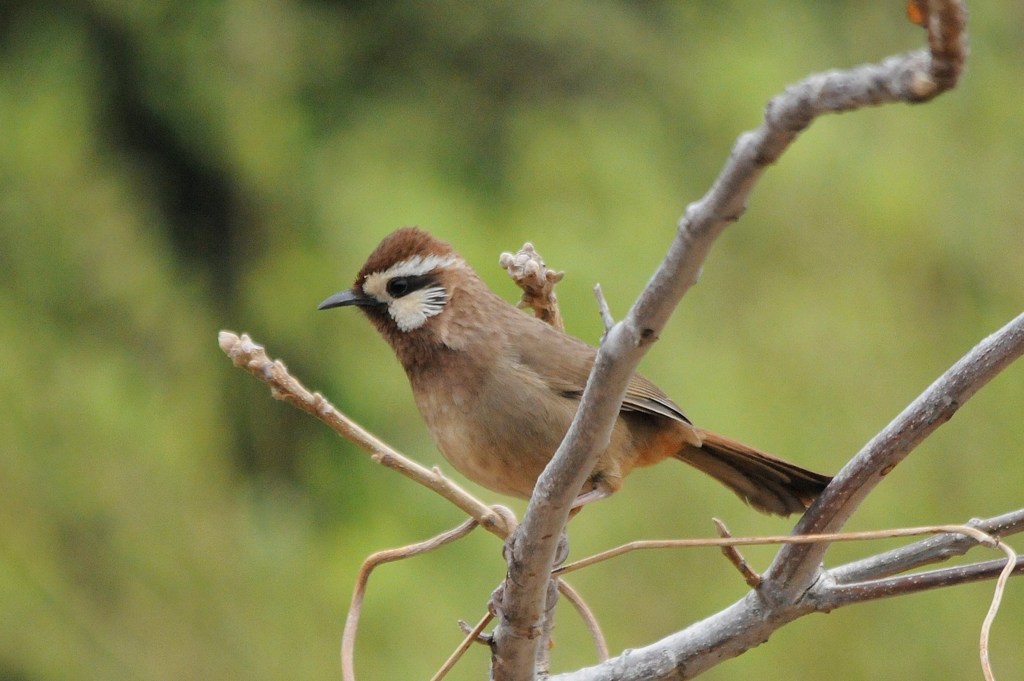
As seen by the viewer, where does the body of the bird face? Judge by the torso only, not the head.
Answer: to the viewer's left

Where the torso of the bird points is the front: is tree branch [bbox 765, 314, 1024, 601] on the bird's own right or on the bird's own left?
on the bird's own left

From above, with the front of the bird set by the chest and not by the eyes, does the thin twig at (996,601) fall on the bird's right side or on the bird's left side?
on the bird's left side

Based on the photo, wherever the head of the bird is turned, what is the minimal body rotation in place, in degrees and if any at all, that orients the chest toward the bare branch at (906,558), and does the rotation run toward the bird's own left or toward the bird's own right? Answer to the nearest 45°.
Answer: approximately 135° to the bird's own left

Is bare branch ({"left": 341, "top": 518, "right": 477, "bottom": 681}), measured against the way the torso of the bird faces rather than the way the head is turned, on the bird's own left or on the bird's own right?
on the bird's own left
